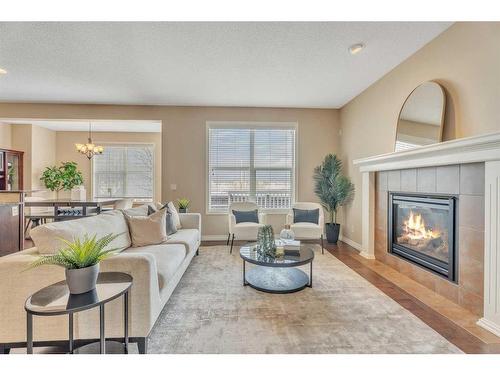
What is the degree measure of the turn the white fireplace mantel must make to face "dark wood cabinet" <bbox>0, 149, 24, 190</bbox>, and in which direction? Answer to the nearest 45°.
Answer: approximately 45° to its right

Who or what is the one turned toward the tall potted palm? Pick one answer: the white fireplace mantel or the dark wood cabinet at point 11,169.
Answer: the dark wood cabinet

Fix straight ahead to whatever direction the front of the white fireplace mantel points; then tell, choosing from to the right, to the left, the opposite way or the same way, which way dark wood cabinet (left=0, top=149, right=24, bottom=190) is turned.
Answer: the opposite way

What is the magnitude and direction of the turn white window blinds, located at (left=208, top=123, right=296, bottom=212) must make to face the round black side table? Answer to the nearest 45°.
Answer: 0° — it already faces it

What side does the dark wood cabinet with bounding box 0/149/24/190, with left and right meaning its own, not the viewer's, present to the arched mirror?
front

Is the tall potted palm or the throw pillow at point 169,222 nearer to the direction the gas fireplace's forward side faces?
the throw pillow

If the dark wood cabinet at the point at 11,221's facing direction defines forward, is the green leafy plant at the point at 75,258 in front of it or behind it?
in front

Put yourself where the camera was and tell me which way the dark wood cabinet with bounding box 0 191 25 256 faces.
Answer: facing the viewer and to the right of the viewer

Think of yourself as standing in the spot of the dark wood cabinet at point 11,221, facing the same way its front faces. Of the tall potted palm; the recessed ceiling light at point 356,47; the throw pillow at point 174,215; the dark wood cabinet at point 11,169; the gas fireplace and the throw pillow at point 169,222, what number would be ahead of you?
5

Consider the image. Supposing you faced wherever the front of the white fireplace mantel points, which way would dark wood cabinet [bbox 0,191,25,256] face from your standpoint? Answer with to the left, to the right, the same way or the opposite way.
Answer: the opposite way

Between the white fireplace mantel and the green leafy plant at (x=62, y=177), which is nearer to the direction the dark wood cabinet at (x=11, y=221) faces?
the white fireplace mantel

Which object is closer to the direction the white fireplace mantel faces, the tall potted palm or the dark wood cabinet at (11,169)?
the dark wood cabinet

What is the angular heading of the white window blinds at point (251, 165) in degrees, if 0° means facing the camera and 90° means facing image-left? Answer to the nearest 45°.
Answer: approximately 0°

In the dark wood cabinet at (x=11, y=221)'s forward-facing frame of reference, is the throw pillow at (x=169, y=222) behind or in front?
in front

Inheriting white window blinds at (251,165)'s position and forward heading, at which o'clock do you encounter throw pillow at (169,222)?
The throw pillow is roughly at 1 o'clock from the white window blinds.

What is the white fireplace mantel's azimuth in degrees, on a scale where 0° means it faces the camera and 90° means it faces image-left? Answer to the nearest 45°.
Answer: approximately 45°

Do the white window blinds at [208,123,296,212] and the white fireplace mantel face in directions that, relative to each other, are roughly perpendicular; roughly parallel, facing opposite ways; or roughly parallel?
roughly perpendicular

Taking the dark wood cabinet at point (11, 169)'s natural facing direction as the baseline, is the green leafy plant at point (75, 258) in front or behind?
in front

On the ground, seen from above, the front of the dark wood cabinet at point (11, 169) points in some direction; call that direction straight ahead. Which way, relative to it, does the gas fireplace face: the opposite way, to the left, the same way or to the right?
the opposite way

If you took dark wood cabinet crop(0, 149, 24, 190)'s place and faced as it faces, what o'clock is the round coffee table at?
The round coffee table is roughly at 1 o'clock from the dark wood cabinet.

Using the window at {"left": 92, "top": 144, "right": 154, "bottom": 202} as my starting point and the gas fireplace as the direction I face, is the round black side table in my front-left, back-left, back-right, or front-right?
front-right
